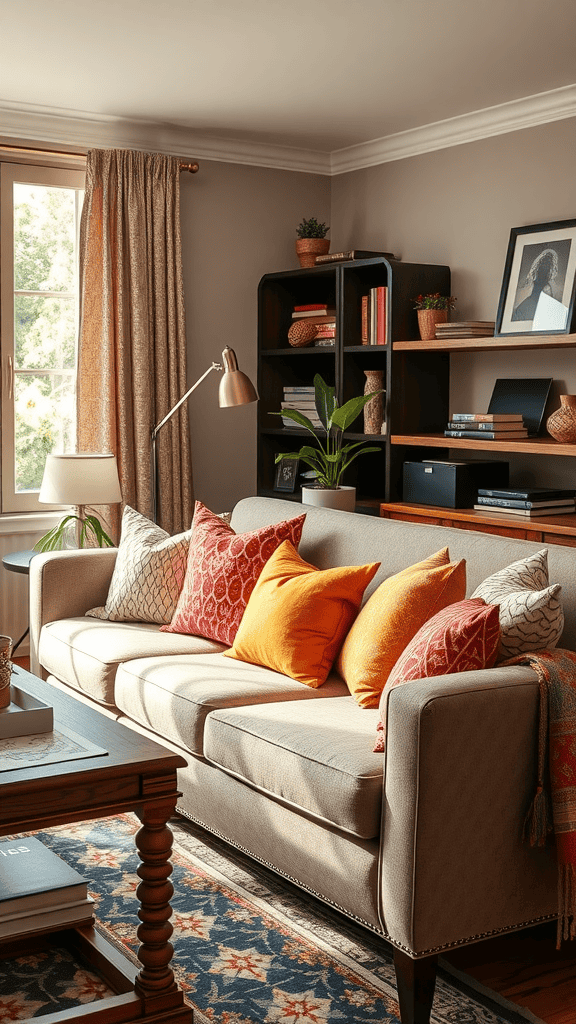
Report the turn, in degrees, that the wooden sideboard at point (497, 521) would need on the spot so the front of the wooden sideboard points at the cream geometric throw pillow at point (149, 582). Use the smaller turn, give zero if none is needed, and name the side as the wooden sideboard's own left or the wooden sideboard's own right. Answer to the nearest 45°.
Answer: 0° — it already faces it

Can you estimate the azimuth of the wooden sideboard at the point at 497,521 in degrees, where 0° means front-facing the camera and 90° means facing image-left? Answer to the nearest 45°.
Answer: approximately 45°

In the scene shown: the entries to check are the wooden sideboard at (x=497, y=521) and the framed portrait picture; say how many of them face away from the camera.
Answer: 0

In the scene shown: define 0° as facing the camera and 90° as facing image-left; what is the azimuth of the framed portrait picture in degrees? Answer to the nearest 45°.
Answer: approximately 45°

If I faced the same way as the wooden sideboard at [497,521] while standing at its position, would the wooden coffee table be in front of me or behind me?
in front

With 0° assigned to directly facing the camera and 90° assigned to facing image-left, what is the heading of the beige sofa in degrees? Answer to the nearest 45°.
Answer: approximately 45°

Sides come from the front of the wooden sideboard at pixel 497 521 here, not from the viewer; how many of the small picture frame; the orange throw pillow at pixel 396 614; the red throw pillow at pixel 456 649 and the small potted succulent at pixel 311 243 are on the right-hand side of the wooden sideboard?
2

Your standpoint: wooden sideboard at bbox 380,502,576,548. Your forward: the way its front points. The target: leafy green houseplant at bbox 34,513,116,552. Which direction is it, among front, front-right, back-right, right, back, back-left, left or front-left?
front-right

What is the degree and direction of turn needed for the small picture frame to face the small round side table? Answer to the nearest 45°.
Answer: approximately 45° to its right
